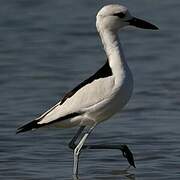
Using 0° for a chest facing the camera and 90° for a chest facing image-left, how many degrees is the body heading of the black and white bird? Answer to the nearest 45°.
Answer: approximately 270°
